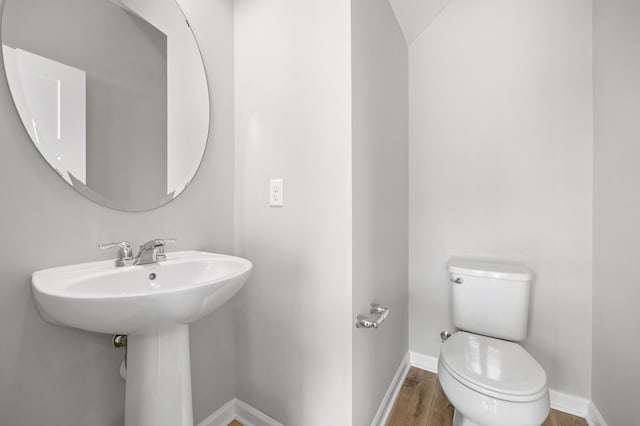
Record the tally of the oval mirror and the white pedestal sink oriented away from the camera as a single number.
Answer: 0

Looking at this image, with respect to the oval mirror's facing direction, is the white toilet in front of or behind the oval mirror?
in front

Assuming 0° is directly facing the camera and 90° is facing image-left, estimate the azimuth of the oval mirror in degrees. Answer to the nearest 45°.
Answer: approximately 315°

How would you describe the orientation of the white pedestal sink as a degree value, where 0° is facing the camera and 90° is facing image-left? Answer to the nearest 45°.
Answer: approximately 315°
